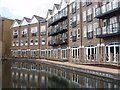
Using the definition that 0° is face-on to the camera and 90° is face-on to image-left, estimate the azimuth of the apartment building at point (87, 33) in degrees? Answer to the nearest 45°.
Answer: approximately 45°

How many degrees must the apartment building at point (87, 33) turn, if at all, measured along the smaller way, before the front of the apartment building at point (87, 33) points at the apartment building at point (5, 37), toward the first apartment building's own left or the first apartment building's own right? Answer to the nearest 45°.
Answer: approximately 90° to the first apartment building's own right
